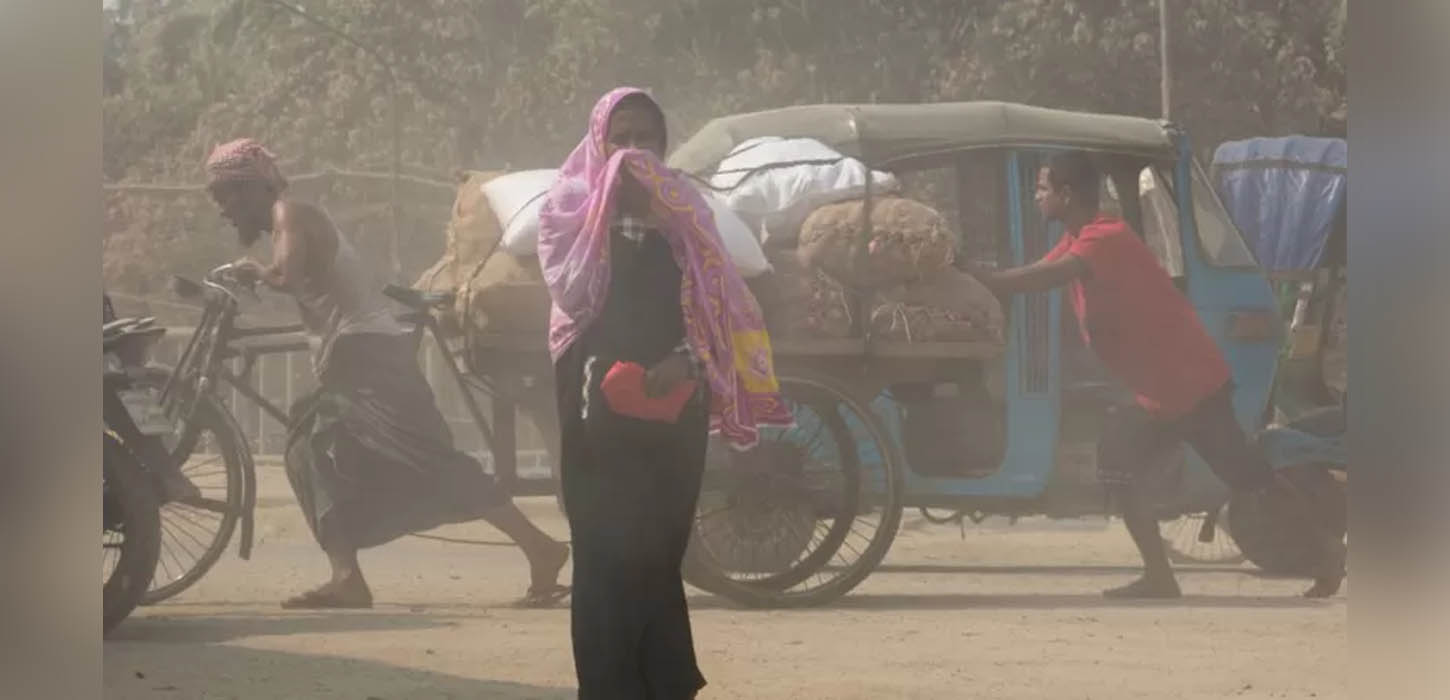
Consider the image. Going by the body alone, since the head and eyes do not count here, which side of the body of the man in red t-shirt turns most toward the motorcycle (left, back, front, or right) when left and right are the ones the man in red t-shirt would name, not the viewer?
front

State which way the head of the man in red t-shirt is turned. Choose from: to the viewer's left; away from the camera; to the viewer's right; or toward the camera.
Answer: to the viewer's left

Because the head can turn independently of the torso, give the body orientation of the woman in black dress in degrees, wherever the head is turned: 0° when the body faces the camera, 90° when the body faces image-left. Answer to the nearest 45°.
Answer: approximately 0°

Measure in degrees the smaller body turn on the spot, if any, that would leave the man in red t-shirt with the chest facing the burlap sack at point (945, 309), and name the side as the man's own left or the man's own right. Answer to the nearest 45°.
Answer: approximately 45° to the man's own left

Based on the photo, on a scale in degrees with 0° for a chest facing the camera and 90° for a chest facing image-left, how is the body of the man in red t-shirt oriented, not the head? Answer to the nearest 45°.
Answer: approximately 90°

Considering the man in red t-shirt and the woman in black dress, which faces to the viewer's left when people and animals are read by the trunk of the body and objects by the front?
the man in red t-shirt

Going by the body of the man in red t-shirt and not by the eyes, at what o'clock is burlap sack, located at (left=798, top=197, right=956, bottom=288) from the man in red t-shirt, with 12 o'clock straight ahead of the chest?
The burlap sack is roughly at 11 o'clock from the man in red t-shirt.

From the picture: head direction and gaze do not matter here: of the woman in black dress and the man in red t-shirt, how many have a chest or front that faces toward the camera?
1
